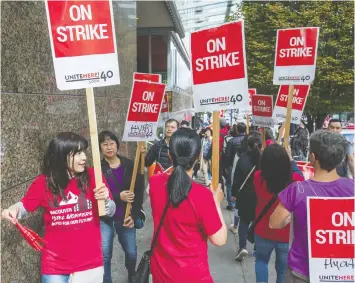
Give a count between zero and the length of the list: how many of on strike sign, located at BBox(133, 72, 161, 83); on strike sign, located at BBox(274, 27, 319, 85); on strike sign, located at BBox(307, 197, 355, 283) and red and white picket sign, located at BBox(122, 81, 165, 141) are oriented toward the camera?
4

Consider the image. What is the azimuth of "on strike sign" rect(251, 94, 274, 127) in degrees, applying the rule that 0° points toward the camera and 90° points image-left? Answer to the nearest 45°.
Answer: approximately 0°

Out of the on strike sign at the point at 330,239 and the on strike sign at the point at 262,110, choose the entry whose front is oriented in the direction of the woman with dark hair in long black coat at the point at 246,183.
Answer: the on strike sign at the point at 262,110

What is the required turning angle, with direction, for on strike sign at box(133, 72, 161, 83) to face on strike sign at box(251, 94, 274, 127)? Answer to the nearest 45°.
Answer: approximately 135° to its left

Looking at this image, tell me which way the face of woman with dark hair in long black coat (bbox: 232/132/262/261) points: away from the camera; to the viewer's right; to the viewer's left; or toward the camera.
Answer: away from the camera

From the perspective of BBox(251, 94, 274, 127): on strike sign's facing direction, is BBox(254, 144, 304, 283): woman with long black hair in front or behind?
in front

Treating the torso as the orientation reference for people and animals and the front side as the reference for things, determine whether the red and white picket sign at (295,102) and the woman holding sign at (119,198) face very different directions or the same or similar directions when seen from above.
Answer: same or similar directions

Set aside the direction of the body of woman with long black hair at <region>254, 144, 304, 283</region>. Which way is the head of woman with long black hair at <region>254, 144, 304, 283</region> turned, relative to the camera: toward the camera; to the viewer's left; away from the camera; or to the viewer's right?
away from the camera

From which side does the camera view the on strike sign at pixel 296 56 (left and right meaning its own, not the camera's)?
front

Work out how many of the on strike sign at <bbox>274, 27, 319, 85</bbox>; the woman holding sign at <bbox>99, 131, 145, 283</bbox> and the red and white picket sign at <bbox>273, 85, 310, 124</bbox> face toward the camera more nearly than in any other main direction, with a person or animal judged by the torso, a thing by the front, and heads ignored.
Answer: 3

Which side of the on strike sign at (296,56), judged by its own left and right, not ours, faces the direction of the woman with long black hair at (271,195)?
front

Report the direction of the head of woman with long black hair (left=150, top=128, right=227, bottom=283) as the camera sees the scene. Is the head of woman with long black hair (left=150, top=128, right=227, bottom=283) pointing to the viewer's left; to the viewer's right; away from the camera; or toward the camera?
away from the camera

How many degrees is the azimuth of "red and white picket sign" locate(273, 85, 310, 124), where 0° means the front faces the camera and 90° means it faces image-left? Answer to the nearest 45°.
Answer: approximately 0°

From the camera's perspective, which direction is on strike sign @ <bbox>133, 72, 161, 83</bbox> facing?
toward the camera

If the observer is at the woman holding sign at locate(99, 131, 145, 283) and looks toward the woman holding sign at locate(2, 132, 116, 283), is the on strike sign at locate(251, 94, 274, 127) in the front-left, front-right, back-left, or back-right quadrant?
back-left

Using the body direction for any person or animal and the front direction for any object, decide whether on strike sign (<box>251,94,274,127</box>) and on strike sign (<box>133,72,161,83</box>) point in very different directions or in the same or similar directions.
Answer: same or similar directions
